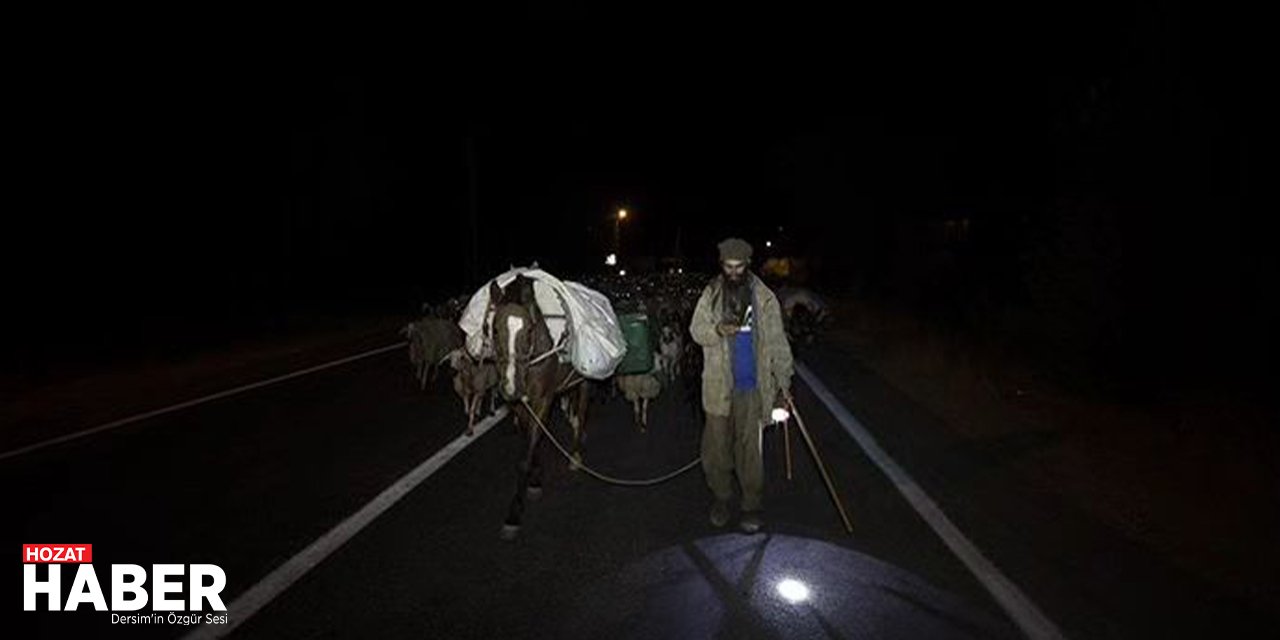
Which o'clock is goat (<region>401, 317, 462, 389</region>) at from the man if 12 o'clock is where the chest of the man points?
The goat is roughly at 5 o'clock from the man.

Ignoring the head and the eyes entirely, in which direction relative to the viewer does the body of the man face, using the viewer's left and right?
facing the viewer

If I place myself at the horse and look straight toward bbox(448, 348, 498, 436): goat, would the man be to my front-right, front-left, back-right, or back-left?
back-right

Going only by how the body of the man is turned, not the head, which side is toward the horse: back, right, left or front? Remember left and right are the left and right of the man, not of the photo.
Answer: right

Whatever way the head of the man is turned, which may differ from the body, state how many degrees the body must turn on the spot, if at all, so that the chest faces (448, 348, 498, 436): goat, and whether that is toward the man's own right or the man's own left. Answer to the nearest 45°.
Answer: approximately 135° to the man's own right
